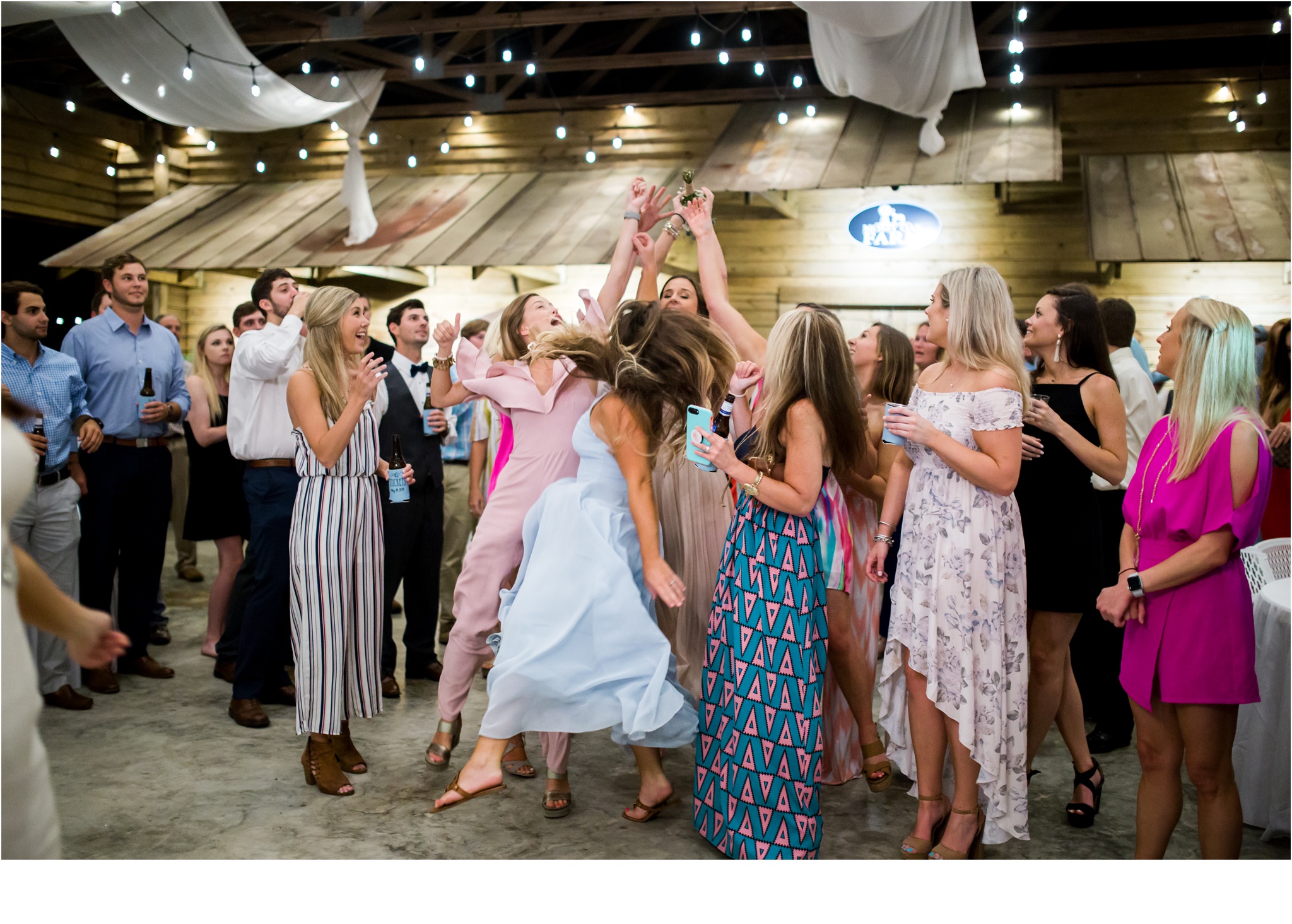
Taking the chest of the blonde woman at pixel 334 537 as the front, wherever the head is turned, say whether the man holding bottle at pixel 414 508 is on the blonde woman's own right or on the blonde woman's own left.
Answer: on the blonde woman's own left

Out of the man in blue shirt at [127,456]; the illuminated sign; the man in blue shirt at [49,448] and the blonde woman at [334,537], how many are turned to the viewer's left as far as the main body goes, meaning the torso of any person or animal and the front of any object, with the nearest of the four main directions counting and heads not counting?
0

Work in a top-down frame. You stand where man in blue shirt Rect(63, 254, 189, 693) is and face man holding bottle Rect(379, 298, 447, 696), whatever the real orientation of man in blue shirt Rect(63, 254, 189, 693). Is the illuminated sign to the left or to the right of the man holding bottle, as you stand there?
left

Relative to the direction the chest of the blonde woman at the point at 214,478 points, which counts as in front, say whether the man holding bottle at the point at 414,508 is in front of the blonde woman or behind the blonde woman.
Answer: in front

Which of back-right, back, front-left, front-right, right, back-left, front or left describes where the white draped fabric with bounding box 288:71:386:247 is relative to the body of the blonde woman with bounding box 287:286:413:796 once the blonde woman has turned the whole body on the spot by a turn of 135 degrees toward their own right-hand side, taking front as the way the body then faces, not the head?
right

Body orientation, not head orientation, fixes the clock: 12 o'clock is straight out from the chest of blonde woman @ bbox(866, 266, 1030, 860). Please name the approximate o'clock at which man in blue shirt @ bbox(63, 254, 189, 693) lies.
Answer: The man in blue shirt is roughly at 2 o'clock from the blonde woman.

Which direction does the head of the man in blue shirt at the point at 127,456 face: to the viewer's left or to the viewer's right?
to the viewer's right

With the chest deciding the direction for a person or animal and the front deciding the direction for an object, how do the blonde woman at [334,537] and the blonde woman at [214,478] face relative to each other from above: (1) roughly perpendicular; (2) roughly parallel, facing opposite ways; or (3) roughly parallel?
roughly parallel

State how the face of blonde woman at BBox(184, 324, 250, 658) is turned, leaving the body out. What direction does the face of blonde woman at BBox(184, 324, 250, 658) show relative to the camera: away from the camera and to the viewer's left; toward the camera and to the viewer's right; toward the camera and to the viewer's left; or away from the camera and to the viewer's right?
toward the camera and to the viewer's right

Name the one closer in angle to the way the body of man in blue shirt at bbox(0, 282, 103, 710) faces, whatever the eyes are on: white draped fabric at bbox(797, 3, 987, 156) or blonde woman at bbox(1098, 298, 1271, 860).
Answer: the blonde woman

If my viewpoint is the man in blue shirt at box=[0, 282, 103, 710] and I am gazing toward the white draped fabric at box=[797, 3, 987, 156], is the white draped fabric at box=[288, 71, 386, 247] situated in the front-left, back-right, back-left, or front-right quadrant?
front-left

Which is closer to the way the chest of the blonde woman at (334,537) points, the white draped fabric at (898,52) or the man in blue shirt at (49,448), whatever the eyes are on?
the white draped fabric

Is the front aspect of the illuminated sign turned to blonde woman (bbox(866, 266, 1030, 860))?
yes

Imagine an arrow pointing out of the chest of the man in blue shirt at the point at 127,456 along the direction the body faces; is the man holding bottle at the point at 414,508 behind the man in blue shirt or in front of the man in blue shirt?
in front

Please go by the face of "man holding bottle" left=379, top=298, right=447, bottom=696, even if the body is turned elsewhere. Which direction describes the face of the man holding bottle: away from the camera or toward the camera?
toward the camera

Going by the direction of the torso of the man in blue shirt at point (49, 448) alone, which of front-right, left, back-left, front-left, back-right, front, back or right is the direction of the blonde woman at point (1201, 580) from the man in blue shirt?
front

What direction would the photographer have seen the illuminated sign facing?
facing the viewer

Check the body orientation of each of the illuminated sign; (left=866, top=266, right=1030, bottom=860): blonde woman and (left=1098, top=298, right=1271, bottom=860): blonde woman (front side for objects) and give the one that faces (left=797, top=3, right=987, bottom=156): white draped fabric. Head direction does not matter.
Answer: the illuminated sign

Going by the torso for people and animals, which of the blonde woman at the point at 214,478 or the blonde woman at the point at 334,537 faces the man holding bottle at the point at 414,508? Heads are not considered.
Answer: the blonde woman at the point at 214,478

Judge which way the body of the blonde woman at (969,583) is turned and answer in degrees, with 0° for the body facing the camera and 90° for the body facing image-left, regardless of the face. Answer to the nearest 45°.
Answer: approximately 45°
